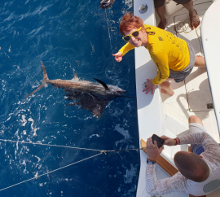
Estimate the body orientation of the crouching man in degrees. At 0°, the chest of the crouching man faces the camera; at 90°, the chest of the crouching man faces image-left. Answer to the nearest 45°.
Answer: approximately 135°

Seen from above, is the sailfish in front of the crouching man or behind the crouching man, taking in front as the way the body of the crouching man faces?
in front

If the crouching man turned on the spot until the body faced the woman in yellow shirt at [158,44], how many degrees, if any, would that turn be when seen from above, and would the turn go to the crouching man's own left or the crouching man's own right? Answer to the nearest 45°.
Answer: approximately 45° to the crouching man's own right

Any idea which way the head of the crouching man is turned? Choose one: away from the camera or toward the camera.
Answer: away from the camera
